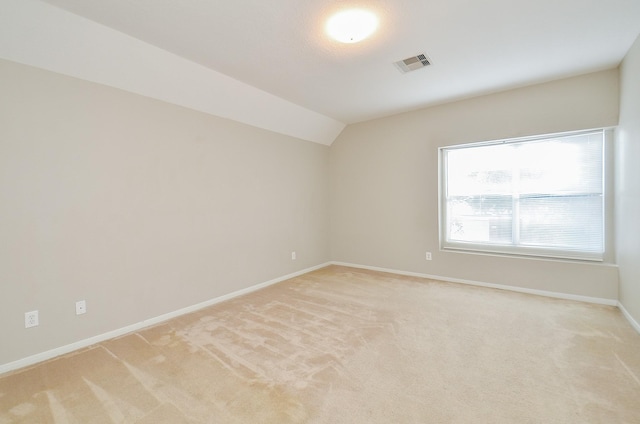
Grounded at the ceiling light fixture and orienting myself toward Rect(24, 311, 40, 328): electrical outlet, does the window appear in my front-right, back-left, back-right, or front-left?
back-right

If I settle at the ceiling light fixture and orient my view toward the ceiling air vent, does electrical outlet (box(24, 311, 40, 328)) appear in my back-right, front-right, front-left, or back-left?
back-left

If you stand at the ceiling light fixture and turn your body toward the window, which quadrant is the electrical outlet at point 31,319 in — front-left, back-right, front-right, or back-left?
back-left

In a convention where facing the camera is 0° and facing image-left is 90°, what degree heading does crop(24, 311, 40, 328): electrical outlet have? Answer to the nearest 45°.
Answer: approximately 315°

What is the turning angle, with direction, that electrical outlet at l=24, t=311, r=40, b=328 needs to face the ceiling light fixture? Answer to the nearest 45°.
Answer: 0° — it already faces it

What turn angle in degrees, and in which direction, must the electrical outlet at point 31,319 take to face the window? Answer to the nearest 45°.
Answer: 0° — it already faces it

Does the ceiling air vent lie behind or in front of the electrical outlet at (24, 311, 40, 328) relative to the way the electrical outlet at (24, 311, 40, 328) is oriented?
in front
